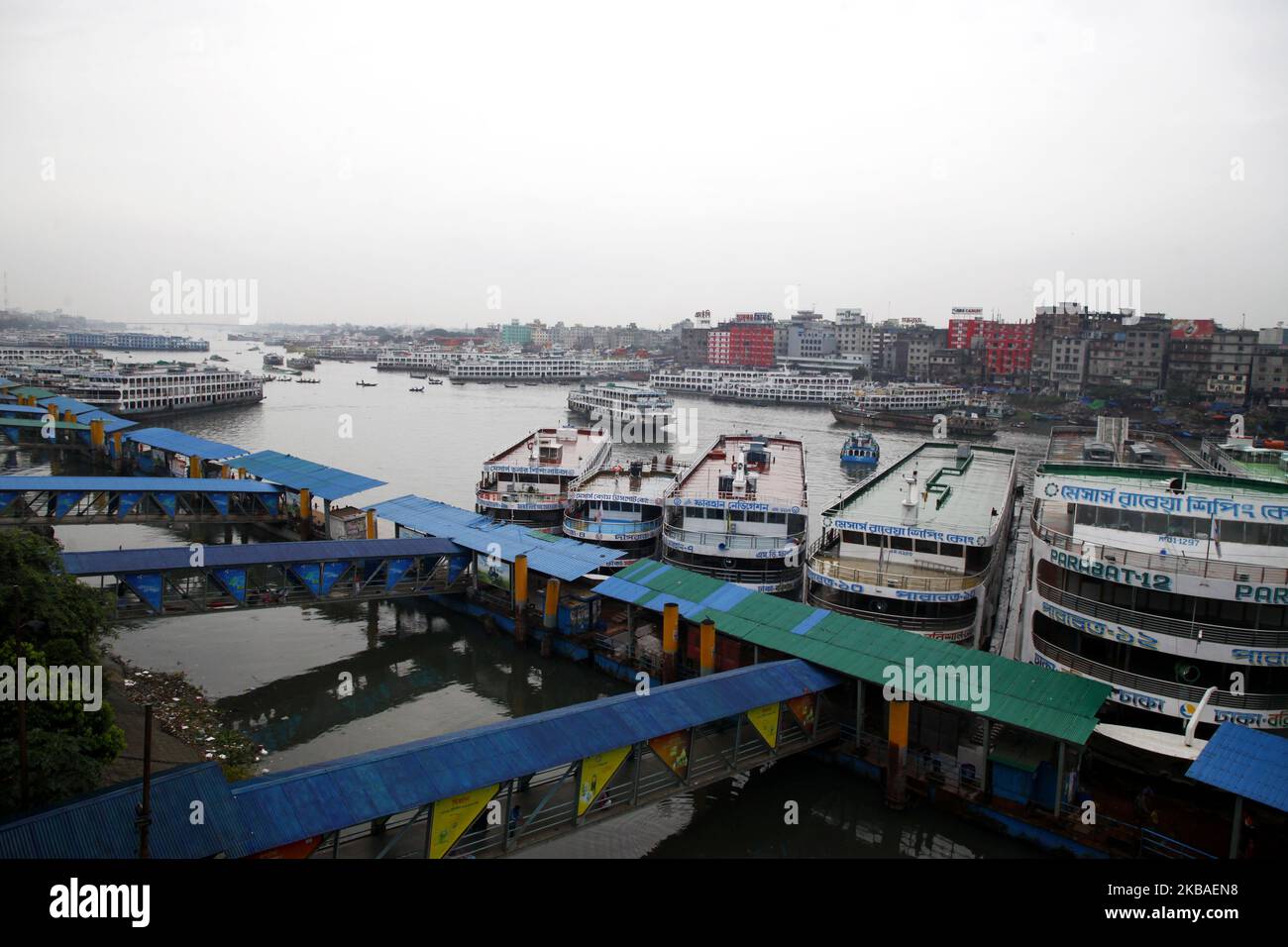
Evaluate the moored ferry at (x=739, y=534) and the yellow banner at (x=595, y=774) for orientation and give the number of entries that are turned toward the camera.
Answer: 2

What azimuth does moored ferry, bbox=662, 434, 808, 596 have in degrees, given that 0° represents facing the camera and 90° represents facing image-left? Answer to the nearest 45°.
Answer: approximately 0°

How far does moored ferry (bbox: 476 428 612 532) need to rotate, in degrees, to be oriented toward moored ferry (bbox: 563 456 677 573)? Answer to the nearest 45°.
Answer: approximately 90° to its left

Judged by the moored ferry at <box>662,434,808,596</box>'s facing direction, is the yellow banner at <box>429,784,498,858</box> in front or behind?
in front

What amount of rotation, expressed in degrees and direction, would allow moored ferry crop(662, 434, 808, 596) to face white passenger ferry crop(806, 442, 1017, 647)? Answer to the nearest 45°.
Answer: approximately 45° to its left

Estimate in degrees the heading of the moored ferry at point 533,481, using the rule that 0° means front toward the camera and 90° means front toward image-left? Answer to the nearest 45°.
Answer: approximately 45°

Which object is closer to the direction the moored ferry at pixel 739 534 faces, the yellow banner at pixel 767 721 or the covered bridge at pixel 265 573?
the yellow banner

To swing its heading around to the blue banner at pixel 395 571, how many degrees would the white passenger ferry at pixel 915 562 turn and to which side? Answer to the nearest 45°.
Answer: approximately 45° to its right

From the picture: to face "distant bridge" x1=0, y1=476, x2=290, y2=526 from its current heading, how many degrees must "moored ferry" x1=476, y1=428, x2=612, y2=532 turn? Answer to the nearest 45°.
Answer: approximately 45° to its right

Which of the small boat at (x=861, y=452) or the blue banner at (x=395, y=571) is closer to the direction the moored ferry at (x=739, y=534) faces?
the blue banner

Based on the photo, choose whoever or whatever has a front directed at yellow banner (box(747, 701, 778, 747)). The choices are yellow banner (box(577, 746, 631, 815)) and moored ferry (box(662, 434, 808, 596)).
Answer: the moored ferry

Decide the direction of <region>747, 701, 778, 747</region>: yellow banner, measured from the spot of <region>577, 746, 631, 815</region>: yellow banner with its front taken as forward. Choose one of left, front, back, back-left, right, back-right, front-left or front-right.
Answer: back-left

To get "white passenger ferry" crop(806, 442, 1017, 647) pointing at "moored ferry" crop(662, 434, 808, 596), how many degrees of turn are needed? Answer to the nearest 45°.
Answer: approximately 90° to its right

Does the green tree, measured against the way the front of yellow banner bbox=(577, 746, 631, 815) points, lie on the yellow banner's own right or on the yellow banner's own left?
on the yellow banner's own right

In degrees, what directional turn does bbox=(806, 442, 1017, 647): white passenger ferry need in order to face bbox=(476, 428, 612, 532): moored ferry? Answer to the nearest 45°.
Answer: approximately 90° to its right

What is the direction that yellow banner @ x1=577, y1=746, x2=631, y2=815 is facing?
toward the camera

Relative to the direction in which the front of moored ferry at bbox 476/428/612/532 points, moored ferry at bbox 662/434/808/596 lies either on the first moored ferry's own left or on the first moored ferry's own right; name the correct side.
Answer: on the first moored ferry's own left
